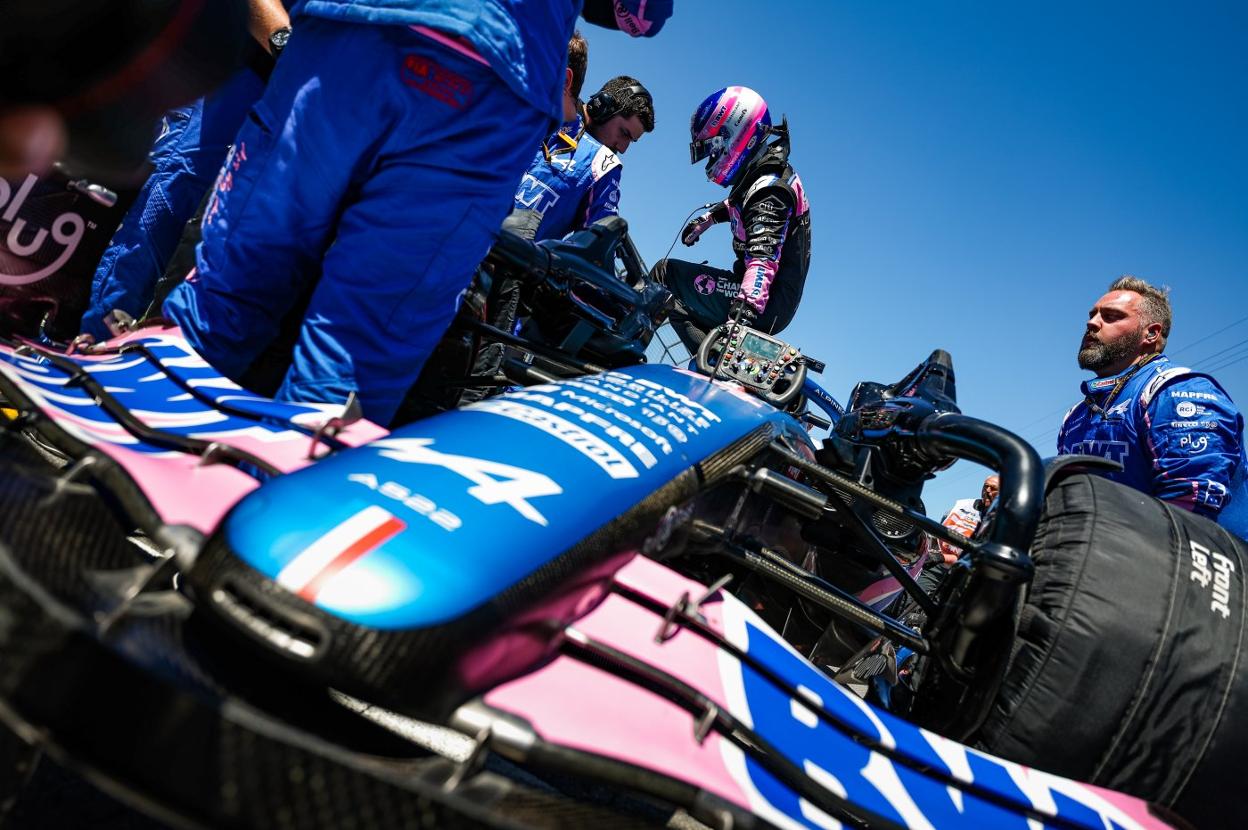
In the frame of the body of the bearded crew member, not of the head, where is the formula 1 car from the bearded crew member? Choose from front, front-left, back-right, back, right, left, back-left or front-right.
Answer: front-left

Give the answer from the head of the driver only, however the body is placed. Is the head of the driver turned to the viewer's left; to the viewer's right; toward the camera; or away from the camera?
to the viewer's left

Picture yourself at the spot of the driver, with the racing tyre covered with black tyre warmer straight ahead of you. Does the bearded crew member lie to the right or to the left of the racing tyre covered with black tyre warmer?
left

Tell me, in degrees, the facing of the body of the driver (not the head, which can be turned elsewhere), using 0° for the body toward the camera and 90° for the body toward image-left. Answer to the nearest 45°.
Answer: approximately 90°

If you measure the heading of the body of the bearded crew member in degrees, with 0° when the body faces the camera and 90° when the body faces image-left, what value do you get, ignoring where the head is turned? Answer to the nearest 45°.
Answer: approximately 45°
